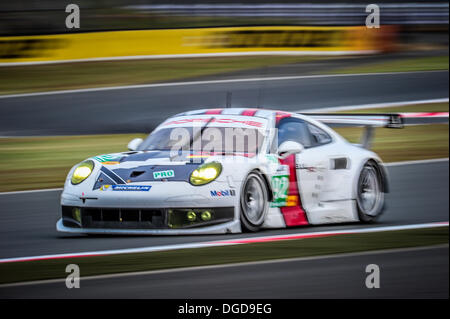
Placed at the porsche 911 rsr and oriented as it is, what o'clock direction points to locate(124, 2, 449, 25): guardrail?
The guardrail is roughly at 5 o'clock from the porsche 911 rsr.

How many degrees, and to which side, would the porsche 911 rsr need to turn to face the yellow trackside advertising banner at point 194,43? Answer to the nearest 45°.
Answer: approximately 135° to its right

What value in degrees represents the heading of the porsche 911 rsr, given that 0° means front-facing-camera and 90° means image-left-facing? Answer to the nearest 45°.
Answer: approximately 45°
